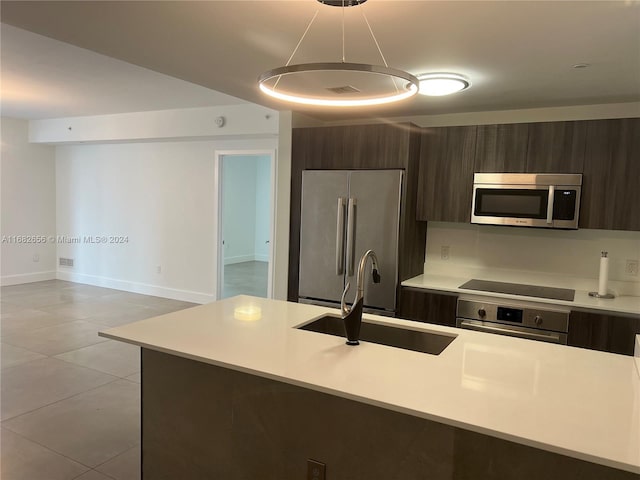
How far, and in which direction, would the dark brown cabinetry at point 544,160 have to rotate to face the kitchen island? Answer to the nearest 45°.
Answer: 0° — it already faces it

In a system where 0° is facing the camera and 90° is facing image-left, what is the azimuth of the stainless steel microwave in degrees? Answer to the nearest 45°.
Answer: approximately 0°

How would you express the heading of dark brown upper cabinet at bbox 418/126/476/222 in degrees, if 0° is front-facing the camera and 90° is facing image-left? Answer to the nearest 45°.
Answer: approximately 0°

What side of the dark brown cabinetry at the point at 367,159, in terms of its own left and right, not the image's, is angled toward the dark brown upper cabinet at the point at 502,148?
left

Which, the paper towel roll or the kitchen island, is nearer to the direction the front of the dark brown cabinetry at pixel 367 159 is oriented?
the kitchen island
